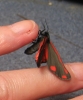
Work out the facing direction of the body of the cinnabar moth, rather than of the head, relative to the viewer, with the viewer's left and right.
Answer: facing away from the viewer
